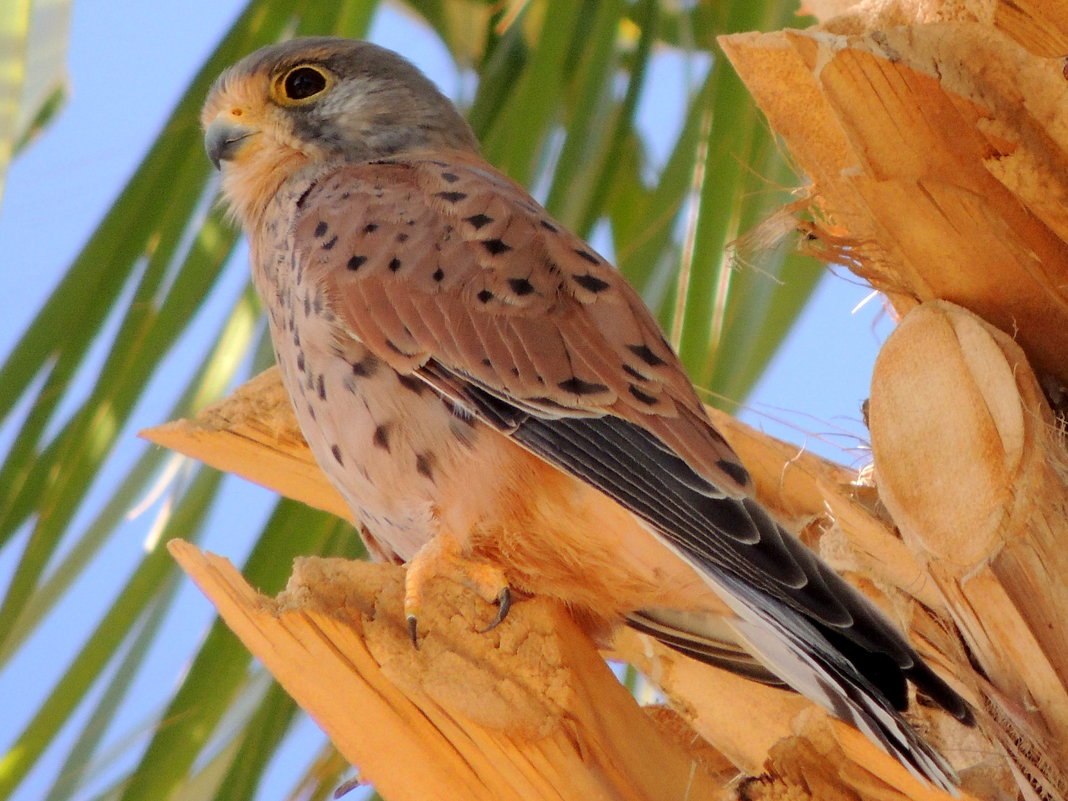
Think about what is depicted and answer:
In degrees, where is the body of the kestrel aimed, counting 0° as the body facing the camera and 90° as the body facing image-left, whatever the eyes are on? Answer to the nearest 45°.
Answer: approximately 90°
